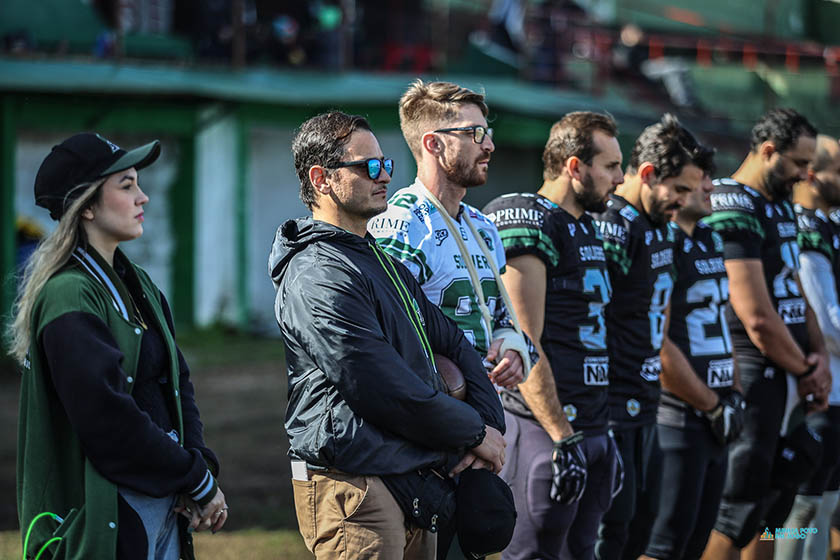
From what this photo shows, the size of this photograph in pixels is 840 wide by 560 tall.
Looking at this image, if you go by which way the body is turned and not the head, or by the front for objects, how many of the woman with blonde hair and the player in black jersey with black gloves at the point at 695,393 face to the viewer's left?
0

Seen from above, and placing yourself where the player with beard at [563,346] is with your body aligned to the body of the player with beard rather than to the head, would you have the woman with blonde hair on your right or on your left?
on your right

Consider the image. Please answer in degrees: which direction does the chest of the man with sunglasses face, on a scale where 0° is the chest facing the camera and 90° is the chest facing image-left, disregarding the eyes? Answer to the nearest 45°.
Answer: approximately 315°

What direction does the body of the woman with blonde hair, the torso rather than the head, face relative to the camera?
to the viewer's right

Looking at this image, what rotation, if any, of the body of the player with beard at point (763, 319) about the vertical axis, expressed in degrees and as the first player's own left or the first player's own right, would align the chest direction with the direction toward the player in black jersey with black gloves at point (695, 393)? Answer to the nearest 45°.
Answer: approximately 90° to the first player's own right

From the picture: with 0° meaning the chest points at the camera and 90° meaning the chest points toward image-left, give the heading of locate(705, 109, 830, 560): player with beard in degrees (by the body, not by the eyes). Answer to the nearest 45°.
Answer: approximately 315°

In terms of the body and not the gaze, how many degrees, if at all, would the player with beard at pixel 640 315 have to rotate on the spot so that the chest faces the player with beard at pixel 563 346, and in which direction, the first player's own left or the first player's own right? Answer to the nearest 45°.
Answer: approximately 90° to the first player's own right

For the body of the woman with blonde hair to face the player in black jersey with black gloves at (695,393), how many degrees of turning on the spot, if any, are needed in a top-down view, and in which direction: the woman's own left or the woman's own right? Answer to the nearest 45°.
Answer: approximately 45° to the woman's own left

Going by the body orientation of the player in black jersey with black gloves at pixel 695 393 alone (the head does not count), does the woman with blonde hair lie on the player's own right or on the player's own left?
on the player's own right

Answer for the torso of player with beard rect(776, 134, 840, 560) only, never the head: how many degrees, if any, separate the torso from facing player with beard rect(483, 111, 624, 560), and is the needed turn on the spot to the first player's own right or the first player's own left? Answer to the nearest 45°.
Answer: approximately 90° to the first player's own right

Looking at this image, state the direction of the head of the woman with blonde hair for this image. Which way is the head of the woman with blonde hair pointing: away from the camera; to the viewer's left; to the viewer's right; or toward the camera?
to the viewer's right

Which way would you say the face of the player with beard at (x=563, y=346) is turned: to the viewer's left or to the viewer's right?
to the viewer's right

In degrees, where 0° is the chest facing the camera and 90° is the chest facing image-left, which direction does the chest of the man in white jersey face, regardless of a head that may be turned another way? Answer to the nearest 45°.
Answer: approximately 315°
